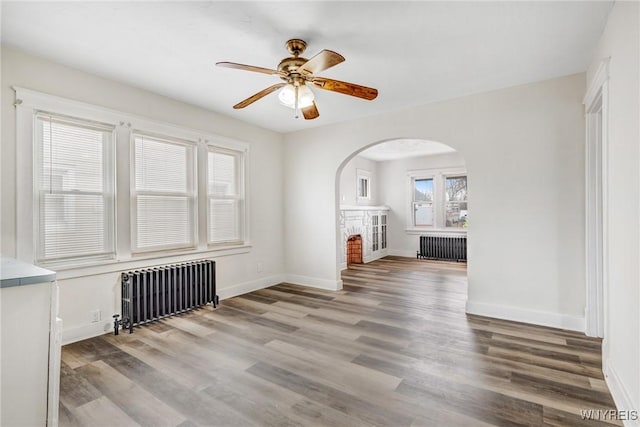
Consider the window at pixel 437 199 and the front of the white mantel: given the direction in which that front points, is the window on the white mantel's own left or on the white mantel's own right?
on the white mantel's own left

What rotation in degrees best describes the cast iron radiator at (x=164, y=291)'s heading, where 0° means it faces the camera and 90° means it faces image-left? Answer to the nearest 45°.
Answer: approximately 315°

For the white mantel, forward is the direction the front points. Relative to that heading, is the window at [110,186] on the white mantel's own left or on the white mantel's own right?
on the white mantel's own right

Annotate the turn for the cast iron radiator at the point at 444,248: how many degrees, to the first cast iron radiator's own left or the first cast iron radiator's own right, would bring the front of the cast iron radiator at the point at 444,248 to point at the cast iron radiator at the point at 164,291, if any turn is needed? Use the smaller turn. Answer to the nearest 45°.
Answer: approximately 45° to the first cast iron radiator's own right

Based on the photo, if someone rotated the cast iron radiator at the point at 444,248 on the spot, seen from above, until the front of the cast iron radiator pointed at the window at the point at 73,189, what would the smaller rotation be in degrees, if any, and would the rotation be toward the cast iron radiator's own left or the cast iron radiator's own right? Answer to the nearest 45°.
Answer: approximately 45° to the cast iron radiator's own right

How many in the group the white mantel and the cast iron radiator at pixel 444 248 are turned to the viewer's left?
0

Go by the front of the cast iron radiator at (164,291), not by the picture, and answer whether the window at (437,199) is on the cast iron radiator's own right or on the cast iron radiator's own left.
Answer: on the cast iron radiator's own left

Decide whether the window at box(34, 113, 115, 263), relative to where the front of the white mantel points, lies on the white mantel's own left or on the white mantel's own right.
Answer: on the white mantel's own right

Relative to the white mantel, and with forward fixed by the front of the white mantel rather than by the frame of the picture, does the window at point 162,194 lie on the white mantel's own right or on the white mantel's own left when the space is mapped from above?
on the white mantel's own right

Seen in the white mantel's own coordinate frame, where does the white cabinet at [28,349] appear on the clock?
The white cabinet is roughly at 2 o'clock from the white mantel.

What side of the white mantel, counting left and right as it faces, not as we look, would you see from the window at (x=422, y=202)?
left

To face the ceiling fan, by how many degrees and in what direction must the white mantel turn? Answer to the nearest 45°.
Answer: approximately 45° to its right

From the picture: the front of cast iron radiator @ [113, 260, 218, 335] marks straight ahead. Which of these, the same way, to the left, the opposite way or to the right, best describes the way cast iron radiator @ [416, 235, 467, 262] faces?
to the right

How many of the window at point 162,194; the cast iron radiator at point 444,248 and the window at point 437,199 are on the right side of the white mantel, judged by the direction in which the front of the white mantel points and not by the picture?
1
